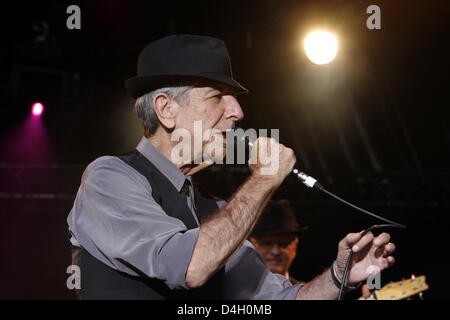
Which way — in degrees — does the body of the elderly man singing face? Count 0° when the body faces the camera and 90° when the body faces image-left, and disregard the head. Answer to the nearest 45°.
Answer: approximately 270°

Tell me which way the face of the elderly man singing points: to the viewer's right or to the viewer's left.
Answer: to the viewer's right

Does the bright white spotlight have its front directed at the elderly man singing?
yes

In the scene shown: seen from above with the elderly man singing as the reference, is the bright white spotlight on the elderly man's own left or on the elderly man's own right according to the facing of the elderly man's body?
on the elderly man's own left

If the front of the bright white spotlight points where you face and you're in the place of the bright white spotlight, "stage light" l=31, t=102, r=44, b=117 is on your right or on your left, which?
on your right

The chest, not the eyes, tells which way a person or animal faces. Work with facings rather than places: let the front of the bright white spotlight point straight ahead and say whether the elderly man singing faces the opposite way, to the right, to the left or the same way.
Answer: to the left

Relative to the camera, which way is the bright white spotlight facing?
toward the camera

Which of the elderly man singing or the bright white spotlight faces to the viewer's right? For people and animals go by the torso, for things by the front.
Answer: the elderly man singing

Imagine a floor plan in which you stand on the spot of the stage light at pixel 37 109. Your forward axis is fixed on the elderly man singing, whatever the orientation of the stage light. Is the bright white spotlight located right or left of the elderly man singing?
left

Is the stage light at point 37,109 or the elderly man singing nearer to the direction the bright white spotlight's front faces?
the elderly man singing

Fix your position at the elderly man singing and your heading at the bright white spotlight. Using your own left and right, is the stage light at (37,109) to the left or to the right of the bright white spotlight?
left

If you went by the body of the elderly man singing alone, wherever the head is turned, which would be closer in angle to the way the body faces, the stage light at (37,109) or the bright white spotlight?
the bright white spotlight

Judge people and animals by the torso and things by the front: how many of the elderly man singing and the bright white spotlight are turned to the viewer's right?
1
